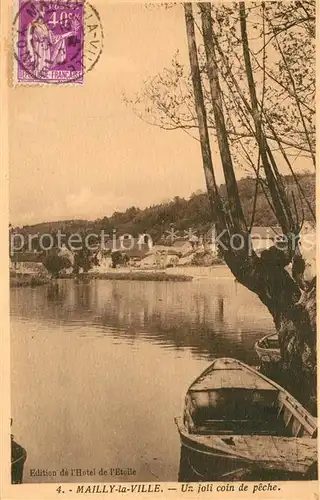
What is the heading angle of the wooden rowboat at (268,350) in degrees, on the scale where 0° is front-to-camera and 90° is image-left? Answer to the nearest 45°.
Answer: approximately 90°
